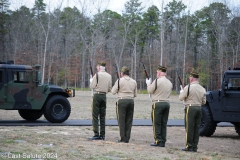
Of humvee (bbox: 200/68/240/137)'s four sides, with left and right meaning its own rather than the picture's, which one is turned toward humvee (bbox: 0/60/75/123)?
front

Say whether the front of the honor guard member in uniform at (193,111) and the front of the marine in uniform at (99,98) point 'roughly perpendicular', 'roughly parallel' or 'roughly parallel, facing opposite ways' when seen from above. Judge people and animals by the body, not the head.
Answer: roughly parallel

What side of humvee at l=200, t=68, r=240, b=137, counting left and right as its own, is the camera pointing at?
left

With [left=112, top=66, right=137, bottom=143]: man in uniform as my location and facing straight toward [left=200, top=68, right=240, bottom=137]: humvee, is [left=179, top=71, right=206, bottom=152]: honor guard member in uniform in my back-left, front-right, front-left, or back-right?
front-right

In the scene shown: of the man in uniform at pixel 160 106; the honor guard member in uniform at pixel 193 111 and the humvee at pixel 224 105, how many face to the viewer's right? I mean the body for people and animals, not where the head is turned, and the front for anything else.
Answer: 0
